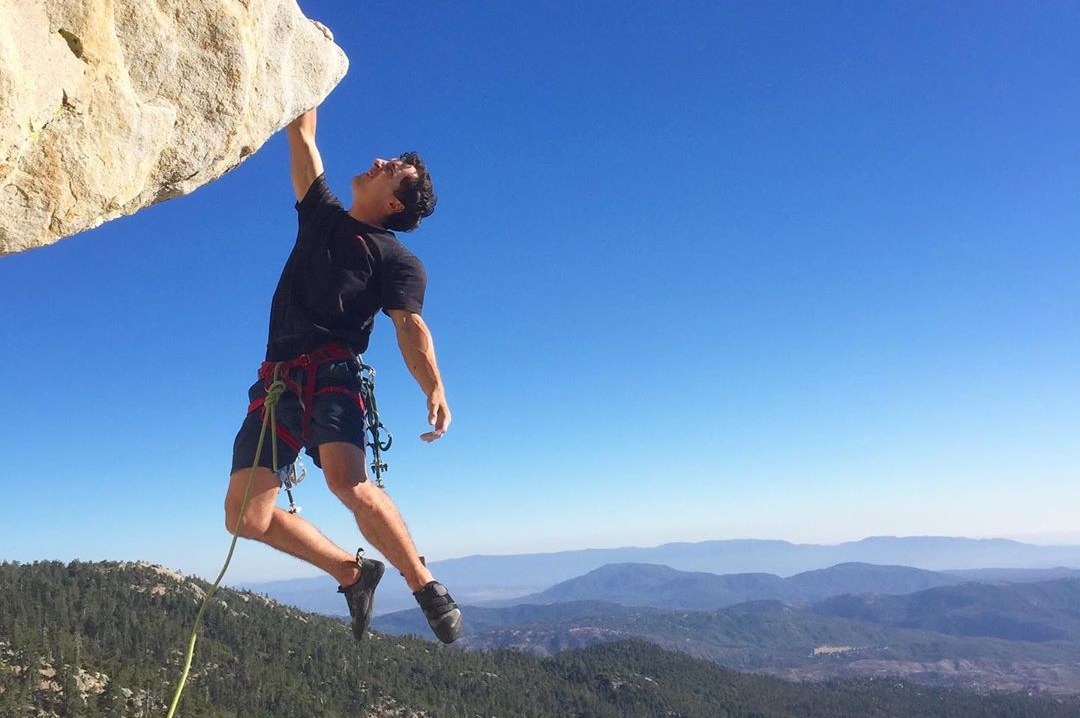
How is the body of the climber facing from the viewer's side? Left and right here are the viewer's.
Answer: facing the viewer and to the left of the viewer

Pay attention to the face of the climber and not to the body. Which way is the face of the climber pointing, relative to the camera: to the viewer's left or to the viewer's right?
to the viewer's left
